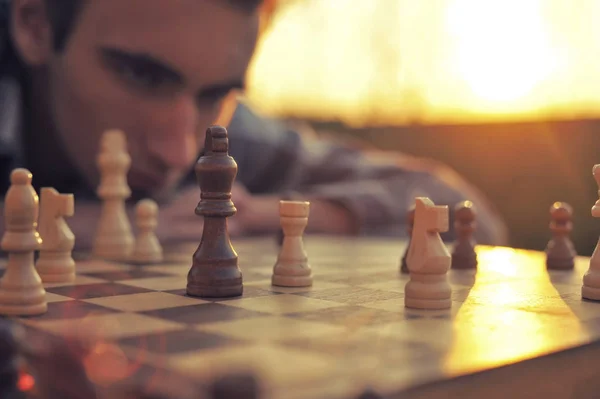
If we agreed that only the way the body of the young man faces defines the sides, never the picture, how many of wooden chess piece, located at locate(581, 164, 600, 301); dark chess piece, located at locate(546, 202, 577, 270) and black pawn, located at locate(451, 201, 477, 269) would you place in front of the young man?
3

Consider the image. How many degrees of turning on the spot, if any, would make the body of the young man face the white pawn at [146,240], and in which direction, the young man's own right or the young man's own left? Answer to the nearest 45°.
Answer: approximately 45° to the young man's own right

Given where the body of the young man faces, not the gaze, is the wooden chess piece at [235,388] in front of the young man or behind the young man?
in front

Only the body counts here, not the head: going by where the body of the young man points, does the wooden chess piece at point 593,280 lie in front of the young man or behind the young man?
in front

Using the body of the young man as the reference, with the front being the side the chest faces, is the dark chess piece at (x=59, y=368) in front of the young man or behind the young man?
in front

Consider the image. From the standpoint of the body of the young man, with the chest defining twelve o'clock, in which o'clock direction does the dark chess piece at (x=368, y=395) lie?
The dark chess piece is roughly at 1 o'clock from the young man.

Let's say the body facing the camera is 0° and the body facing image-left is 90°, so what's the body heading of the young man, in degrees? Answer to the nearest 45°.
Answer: approximately 315°

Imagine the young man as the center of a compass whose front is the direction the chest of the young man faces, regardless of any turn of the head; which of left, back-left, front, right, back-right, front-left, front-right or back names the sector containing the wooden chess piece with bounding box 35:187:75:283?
front-right
